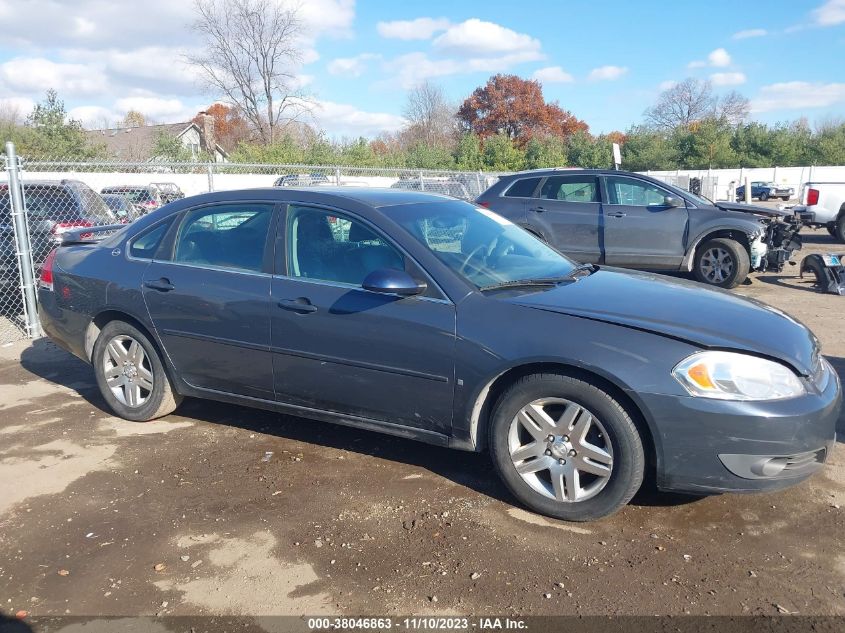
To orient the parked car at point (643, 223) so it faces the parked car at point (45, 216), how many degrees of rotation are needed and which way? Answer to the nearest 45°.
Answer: approximately 135° to its right

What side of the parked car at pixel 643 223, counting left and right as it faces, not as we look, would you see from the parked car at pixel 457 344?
right

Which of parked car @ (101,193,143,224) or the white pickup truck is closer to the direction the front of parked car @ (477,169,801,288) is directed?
the white pickup truck

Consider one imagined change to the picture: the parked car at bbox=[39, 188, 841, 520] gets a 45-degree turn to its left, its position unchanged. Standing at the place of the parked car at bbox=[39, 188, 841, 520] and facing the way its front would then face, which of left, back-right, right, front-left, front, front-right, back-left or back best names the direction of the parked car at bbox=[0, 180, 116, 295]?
back-left

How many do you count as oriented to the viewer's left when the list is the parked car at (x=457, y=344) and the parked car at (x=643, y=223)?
0

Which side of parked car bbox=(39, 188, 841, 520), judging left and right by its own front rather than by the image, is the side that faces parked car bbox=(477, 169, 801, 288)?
left

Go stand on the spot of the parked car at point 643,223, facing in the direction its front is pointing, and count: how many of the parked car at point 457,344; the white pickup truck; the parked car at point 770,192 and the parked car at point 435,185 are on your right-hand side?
1

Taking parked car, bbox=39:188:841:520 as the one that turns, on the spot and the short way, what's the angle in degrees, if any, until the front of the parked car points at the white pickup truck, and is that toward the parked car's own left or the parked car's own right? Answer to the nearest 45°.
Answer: approximately 90° to the parked car's own left

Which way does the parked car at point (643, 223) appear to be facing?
to the viewer's right

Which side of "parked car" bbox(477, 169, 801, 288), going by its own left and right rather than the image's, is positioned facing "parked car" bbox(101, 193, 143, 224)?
back

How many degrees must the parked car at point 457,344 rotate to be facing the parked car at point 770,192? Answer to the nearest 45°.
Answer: approximately 90° to its left

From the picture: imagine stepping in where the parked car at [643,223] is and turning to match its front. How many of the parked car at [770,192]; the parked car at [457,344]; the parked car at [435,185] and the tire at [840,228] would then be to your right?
1

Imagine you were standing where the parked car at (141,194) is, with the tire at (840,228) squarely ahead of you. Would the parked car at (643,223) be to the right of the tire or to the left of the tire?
right

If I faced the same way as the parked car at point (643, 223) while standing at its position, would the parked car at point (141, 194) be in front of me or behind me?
behind

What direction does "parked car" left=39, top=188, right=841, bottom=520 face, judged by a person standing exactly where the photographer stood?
facing the viewer and to the right of the viewer
